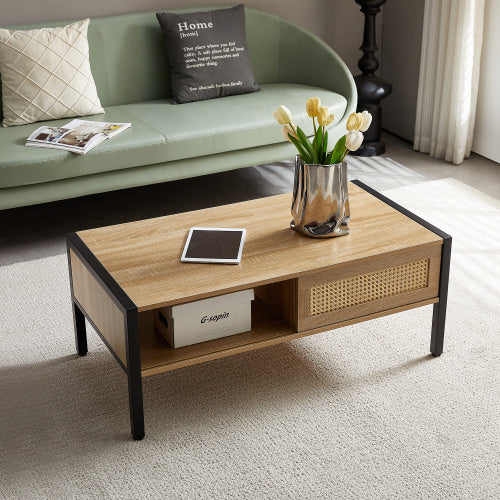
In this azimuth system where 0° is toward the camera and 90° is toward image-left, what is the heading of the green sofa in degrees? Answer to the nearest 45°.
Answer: approximately 315°

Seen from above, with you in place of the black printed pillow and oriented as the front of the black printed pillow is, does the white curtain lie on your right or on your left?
on your left

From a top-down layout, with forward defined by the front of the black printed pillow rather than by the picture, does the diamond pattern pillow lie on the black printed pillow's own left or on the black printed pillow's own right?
on the black printed pillow's own right

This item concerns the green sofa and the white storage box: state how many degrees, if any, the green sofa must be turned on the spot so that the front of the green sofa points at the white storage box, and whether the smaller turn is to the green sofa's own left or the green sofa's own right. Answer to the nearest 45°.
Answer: approximately 45° to the green sofa's own right

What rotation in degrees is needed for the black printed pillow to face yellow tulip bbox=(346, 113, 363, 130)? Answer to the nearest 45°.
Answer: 0° — it already faces it

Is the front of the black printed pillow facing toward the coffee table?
yes

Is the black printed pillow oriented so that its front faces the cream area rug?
yes

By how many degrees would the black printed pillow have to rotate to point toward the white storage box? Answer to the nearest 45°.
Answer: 0° — it already faces it
